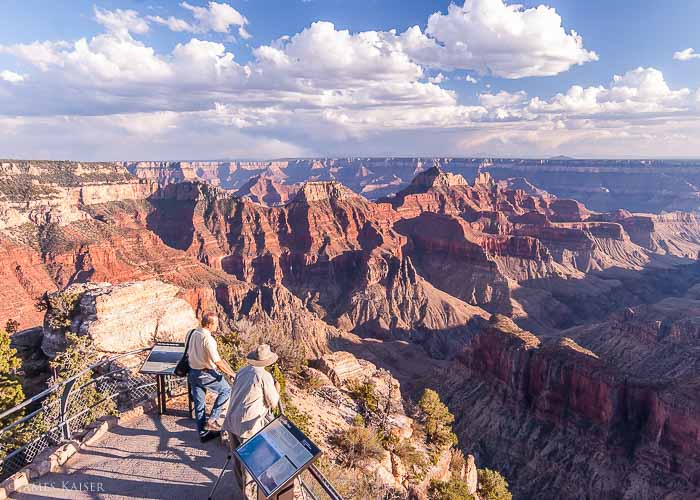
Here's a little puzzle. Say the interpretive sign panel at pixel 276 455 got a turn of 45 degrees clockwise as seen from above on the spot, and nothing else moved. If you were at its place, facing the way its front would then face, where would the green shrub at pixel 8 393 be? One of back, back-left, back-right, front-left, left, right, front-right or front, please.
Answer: front-right

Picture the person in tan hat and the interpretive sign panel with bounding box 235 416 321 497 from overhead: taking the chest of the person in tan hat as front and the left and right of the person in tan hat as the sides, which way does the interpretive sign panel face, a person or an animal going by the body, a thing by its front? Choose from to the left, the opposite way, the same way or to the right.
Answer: the opposite way

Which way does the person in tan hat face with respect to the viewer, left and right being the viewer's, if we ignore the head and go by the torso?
facing away from the viewer and to the right of the viewer

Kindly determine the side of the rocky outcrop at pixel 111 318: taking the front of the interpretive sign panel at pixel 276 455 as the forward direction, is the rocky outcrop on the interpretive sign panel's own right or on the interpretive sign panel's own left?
on the interpretive sign panel's own right

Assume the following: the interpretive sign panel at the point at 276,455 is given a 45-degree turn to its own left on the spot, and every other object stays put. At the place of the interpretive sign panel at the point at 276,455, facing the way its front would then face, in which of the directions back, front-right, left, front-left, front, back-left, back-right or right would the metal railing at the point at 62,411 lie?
back-right
